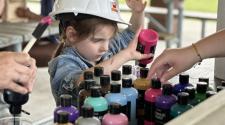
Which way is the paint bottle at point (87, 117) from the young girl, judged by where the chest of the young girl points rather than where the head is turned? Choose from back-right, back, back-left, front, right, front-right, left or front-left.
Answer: front-right

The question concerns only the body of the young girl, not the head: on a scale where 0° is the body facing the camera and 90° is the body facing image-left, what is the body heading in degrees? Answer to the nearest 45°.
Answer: approximately 315°

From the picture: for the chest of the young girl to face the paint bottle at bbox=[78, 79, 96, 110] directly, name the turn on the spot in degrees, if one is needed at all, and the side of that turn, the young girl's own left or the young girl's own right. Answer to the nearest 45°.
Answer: approximately 45° to the young girl's own right
